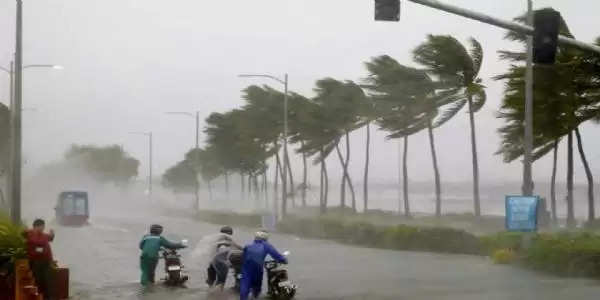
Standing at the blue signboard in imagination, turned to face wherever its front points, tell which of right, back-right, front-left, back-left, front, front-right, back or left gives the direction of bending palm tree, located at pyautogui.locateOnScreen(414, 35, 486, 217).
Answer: back

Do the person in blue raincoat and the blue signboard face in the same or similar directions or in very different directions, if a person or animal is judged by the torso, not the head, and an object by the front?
very different directions

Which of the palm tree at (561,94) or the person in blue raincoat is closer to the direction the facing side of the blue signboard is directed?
the person in blue raincoat

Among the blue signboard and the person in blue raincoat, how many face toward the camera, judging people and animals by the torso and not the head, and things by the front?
1

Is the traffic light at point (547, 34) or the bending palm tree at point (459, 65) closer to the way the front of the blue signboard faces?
the traffic light

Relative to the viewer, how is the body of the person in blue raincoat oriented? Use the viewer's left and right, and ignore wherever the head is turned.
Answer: facing away from the viewer and to the right of the viewer

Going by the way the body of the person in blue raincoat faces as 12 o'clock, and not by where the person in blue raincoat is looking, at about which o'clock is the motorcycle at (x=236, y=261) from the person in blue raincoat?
The motorcycle is roughly at 10 o'clock from the person in blue raincoat.

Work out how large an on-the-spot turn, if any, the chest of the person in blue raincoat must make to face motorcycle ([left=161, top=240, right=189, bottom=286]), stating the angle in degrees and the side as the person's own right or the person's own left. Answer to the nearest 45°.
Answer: approximately 90° to the person's own left
